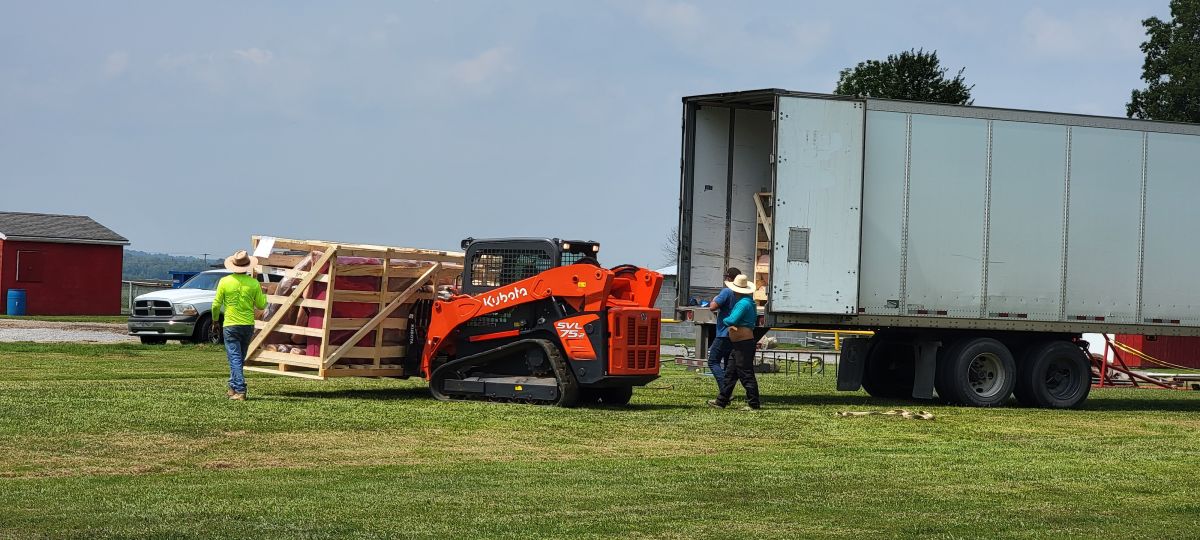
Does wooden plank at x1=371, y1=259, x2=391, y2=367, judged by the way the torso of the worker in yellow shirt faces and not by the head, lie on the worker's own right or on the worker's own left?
on the worker's own right

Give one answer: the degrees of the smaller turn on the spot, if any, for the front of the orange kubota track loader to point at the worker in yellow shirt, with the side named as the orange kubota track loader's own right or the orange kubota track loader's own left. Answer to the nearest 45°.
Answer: approximately 45° to the orange kubota track loader's own left

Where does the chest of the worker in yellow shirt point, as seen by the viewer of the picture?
away from the camera

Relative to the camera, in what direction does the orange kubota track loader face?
facing away from the viewer and to the left of the viewer

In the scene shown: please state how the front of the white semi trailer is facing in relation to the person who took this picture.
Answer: facing away from the viewer and to the right of the viewer

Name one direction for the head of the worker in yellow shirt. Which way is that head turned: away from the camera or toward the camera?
away from the camera

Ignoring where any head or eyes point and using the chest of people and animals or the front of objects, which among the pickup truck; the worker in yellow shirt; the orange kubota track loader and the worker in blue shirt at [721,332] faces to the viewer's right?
the worker in blue shirt

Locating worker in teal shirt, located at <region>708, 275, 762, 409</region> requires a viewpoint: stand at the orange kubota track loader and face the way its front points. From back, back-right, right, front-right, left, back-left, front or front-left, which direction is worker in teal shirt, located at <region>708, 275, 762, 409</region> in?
back-right

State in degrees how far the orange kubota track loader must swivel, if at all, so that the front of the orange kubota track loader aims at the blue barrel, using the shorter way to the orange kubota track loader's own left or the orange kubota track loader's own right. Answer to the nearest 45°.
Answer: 0° — it already faces it

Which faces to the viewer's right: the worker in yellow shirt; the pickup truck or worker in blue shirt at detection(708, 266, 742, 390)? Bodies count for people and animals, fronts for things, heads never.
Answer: the worker in blue shirt

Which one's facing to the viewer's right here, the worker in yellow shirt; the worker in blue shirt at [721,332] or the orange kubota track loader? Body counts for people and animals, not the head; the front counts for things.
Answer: the worker in blue shirt
